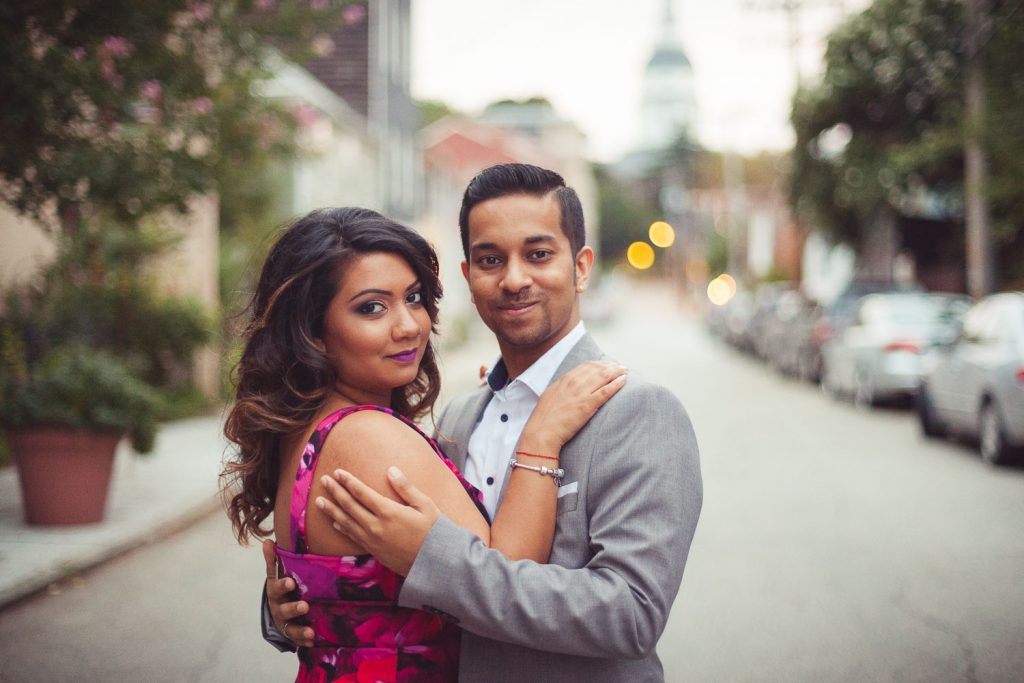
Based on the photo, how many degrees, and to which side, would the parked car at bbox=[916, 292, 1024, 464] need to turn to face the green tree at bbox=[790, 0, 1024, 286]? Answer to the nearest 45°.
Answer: approximately 45° to its right

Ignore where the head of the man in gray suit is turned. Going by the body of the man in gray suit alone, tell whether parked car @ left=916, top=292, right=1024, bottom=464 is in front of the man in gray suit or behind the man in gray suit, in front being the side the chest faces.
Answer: behind

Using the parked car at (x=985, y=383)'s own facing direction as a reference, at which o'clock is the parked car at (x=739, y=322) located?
the parked car at (x=739, y=322) is roughly at 1 o'clock from the parked car at (x=985, y=383).

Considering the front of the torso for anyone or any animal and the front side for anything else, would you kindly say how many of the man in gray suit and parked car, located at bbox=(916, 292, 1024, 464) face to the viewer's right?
0

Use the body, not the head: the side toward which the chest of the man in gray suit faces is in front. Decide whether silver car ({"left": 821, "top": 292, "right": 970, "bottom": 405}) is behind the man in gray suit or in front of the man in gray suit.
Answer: behind

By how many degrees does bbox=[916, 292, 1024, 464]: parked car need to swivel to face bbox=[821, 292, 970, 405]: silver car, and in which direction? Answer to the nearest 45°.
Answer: approximately 45° to its right

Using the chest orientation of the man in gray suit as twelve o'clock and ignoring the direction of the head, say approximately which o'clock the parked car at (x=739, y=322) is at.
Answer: The parked car is roughly at 5 o'clock from the man in gray suit.

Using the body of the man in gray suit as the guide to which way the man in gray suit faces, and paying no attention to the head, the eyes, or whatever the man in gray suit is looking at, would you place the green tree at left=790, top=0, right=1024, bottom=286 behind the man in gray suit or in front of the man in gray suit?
behind

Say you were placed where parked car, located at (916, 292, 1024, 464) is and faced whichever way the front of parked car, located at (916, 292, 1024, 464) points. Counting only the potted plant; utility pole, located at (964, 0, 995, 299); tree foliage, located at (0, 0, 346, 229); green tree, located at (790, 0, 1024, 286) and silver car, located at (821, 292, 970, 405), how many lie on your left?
2

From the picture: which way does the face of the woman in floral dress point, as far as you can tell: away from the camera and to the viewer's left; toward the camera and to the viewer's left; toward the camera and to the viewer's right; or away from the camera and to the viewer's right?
toward the camera and to the viewer's right
